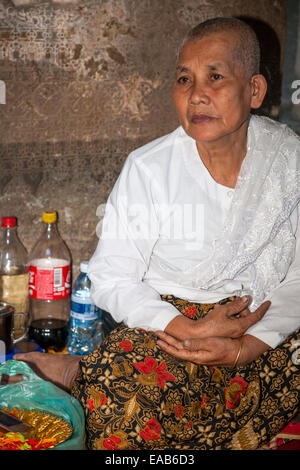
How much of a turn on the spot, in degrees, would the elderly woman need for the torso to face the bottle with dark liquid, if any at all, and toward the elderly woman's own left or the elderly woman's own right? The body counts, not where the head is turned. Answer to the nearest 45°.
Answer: approximately 135° to the elderly woman's own right

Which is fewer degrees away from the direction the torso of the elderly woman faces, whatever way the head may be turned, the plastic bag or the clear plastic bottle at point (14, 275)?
the plastic bag

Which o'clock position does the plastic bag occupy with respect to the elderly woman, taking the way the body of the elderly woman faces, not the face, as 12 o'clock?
The plastic bag is roughly at 2 o'clock from the elderly woman.

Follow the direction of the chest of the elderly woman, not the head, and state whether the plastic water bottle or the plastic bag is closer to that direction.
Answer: the plastic bag

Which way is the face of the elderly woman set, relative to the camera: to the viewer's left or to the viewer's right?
to the viewer's left

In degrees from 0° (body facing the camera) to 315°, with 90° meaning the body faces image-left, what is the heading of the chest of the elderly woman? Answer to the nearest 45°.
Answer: approximately 0°

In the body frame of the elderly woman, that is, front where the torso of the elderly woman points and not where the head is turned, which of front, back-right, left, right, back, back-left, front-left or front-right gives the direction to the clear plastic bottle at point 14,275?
back-right

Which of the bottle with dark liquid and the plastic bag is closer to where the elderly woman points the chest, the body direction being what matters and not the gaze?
the plastic bag
